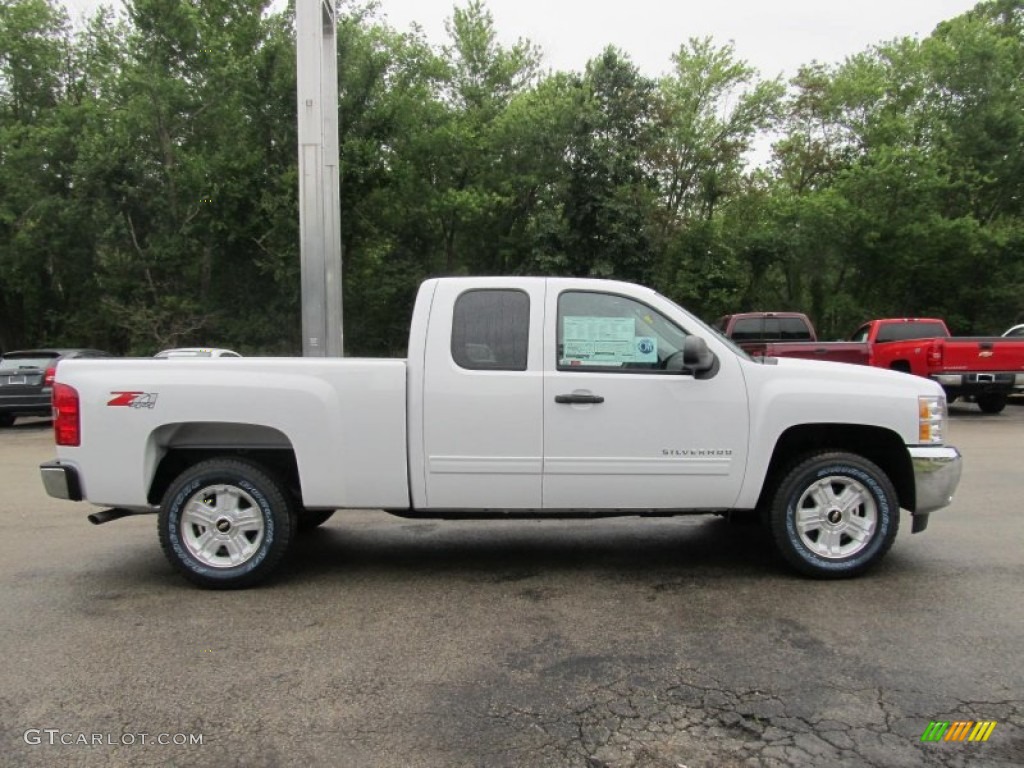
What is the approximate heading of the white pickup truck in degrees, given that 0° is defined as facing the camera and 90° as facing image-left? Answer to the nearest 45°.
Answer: approximately 270°

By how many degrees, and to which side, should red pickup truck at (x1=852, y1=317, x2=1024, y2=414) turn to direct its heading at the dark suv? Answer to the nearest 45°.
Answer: approximately 90° to its left

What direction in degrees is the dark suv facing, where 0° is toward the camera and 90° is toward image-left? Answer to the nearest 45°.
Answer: approximately 225°

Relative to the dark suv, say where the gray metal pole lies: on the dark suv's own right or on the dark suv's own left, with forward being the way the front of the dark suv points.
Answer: on the dark suv's own right

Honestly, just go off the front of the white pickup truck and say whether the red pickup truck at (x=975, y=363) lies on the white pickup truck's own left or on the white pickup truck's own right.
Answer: on the white pickup truck's own left

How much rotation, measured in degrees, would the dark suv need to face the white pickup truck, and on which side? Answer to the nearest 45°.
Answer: approximately 135° to its right

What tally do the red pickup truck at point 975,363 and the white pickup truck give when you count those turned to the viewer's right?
1

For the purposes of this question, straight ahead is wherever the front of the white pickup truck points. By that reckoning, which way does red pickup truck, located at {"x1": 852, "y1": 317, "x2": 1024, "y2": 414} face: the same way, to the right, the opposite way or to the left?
to the left

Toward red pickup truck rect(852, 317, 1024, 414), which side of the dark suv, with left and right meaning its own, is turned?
right

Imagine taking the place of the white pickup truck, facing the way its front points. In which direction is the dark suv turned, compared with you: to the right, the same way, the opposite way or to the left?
to the left

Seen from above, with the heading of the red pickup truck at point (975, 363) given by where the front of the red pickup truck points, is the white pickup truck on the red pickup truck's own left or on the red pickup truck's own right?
on the red pickup truck's own left

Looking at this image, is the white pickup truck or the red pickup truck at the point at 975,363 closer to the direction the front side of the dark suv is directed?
the red pickup truck

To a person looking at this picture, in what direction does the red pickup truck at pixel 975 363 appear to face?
facing away from the viewer and to the left of the viewer

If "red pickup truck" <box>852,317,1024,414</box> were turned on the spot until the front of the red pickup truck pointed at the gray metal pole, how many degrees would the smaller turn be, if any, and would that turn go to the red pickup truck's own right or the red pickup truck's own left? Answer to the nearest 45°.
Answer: approximately 90° to the red pickup truck's own left
